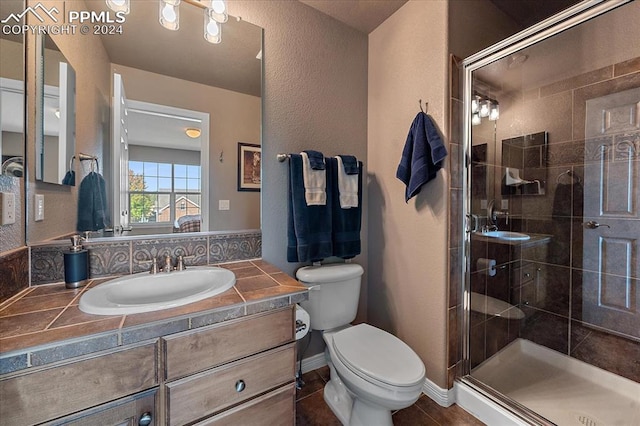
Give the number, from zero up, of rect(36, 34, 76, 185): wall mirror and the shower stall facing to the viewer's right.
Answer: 1

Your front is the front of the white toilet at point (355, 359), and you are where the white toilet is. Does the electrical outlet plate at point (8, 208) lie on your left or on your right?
on your right

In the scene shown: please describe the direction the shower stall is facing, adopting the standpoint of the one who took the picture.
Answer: facing the viewer and to the left of the viewer

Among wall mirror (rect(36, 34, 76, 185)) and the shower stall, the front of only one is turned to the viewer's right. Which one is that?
the wall mirror

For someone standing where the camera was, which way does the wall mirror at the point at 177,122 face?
facing the viewer and to the right of the viewer

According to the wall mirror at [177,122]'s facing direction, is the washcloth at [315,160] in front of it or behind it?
in front

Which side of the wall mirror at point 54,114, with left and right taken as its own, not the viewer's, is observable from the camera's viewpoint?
right

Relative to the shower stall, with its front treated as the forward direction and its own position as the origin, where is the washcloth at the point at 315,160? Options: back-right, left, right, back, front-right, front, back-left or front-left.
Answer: front

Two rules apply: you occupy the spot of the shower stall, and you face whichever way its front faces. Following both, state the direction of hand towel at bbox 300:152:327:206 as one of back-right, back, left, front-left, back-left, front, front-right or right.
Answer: front

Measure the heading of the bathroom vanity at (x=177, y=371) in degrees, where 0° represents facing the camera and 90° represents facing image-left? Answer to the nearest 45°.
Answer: approximately 315°
